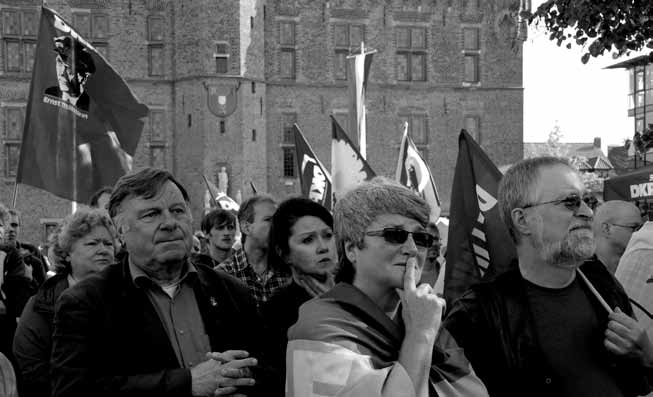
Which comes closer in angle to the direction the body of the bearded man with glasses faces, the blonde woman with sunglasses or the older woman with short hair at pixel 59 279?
the blonde woman with sunglasses

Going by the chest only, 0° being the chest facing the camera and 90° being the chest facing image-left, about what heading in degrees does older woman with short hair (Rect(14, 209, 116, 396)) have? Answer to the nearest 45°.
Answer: approximately 315°

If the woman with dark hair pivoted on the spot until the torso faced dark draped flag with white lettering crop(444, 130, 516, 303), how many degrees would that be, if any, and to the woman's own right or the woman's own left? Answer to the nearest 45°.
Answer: approximately 90° to the woman's own left

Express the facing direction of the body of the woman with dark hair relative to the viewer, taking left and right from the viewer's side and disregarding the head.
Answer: facing the viewer and to the right of the viewer

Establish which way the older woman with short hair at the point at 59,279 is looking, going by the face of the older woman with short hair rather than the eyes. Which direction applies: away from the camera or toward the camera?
toward the camera

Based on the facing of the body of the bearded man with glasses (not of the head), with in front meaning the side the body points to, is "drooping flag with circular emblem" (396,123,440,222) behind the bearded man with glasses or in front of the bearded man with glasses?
behind

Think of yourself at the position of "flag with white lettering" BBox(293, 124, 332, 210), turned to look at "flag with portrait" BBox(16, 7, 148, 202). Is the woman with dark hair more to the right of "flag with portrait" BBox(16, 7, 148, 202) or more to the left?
left

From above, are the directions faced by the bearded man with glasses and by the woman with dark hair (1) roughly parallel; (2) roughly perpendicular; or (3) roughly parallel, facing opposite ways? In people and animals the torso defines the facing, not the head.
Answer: roughly parallel
